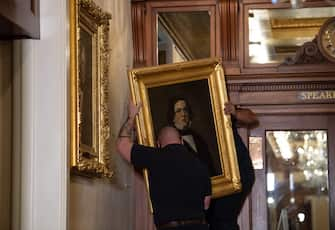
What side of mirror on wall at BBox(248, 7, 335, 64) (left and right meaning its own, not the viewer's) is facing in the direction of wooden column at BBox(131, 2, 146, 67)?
right

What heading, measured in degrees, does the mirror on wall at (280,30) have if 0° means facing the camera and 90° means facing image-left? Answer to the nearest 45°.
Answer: approximately 0°

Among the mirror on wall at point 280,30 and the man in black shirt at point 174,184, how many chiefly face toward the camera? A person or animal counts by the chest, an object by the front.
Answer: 1

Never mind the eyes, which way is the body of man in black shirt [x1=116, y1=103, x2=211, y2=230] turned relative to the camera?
away from the camera

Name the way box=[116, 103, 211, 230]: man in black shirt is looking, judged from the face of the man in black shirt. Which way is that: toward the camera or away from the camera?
away from the camera

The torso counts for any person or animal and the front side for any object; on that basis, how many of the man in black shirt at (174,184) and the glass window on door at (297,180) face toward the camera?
1

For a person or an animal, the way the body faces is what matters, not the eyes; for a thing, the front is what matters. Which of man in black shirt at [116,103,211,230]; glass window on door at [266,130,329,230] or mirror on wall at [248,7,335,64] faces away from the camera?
the man in black shirt

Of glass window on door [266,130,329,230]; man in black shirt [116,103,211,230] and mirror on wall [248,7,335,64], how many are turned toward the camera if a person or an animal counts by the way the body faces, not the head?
2
